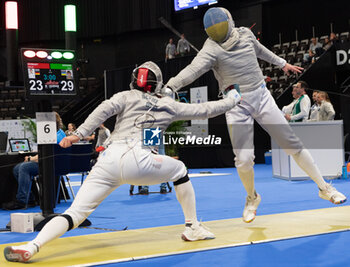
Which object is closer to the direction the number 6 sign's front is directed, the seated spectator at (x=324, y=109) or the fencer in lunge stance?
the fencer in lunge stance

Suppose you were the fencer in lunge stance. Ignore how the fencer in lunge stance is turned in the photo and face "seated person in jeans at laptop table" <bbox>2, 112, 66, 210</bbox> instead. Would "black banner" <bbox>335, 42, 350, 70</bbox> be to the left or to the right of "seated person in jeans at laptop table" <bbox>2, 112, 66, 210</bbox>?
right

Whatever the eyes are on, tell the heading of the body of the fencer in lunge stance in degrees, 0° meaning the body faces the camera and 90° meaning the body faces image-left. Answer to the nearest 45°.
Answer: approximately 225°

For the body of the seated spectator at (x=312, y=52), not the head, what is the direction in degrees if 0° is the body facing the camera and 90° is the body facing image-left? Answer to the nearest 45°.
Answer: approximately 45°
